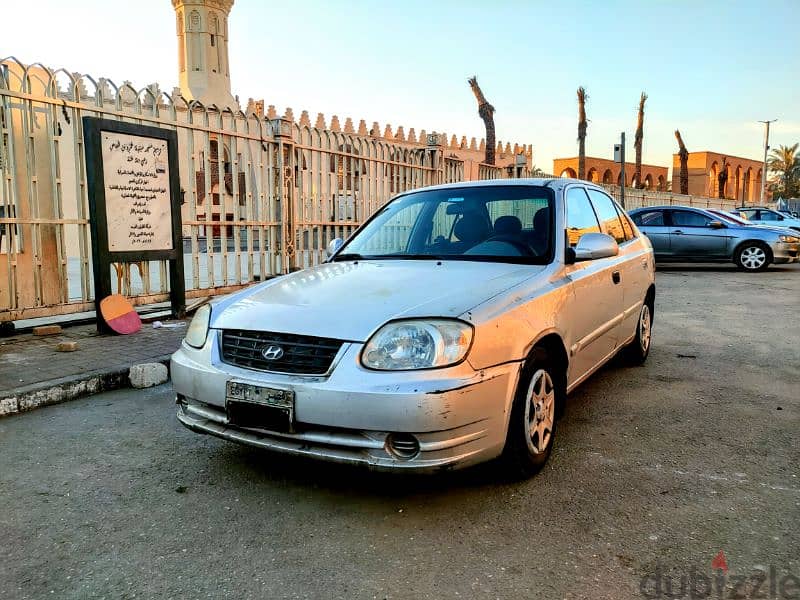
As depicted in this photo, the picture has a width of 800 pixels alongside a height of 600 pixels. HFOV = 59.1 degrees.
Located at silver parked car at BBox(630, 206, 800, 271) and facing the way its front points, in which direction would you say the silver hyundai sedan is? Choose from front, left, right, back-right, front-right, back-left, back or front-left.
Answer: right

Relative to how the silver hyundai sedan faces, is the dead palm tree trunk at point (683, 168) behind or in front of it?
behind

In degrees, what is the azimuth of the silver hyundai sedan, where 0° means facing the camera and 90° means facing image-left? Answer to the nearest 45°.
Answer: approximately 45°

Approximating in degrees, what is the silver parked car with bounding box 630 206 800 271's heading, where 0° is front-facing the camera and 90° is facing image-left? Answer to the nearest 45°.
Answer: approximately 270°

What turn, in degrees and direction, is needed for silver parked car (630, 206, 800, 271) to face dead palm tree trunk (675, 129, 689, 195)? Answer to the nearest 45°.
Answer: approximately 90° to its left

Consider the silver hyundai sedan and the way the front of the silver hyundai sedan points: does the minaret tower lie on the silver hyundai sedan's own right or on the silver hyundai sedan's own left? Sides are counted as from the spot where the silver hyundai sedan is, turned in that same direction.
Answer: on the silver hyundai sedan's own right

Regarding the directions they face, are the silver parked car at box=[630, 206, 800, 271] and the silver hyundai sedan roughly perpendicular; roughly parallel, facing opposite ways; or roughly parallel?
roughly perpendicular

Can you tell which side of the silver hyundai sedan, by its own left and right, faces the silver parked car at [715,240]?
back

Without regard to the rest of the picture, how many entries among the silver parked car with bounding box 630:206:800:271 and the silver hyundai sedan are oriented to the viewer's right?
1

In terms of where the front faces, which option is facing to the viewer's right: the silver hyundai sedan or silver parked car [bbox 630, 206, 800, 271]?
the silver parked car
